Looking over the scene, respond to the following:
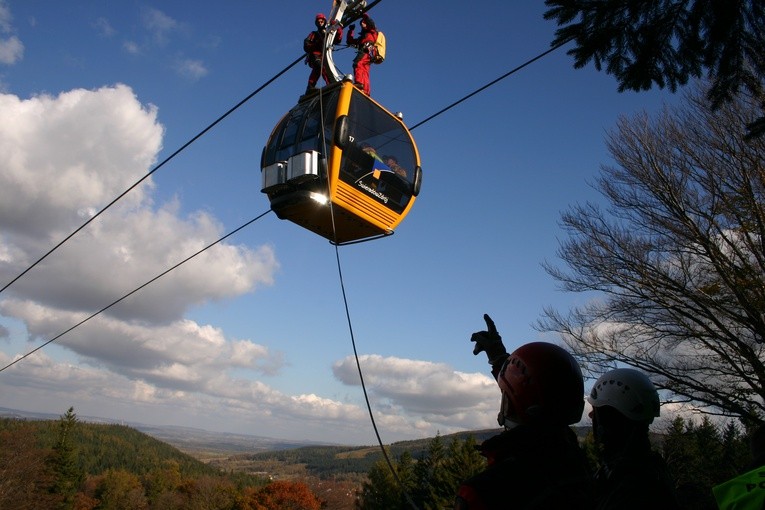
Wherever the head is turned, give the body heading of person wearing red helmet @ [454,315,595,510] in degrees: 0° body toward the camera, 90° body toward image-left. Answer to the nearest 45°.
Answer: approximately 135°

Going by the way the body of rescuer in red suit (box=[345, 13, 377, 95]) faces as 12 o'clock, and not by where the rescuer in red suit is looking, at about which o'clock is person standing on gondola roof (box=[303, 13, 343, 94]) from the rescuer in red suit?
The person standing on gondola roof is roughly at 12 o'clock from the rescuer in red suit.

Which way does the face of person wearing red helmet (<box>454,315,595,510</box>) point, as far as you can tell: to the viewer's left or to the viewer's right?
to the viewer's left

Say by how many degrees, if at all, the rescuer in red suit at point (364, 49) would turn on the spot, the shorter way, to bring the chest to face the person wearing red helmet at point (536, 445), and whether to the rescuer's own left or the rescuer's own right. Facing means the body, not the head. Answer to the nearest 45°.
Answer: approximately 90° to the rescuer's own left

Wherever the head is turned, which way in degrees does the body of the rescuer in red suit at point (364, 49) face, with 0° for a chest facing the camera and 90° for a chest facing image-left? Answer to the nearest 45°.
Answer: approximately 90°

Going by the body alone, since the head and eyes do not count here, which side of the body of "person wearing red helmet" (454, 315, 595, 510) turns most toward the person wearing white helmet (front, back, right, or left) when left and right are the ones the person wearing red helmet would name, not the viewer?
right

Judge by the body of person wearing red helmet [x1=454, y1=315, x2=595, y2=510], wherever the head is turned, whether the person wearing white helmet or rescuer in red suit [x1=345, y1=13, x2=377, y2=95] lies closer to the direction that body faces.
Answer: the rescuer in red suit

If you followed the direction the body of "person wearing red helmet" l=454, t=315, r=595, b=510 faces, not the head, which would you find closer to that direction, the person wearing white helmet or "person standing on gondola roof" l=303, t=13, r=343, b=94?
the person standing on gondola roof
